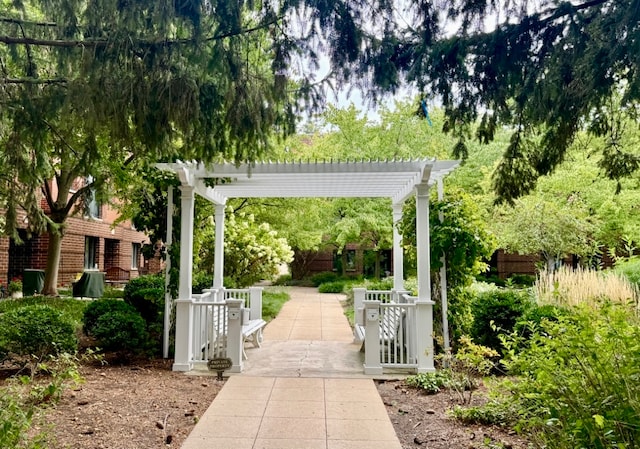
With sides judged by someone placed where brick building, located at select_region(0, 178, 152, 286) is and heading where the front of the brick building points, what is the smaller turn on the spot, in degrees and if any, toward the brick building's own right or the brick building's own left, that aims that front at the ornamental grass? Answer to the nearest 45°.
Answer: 0° — it already faces it

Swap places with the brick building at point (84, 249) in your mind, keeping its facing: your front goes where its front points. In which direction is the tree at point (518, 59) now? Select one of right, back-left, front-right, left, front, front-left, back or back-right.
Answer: front-right

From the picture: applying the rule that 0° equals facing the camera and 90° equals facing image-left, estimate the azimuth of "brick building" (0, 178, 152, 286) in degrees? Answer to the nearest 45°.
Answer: approximately 315°

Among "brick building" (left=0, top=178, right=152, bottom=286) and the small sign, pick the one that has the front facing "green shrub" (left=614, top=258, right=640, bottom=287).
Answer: the brick building

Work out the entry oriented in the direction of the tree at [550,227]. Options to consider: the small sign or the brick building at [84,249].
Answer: the brick building

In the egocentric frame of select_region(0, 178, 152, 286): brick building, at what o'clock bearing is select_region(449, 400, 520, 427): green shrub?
The green shrub is roughly at 1 o'clock from the brick building.

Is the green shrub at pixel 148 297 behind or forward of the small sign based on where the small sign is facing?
behind

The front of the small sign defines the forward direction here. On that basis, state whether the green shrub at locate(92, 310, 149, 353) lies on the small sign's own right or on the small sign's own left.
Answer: on the small sign's own right
